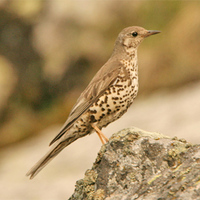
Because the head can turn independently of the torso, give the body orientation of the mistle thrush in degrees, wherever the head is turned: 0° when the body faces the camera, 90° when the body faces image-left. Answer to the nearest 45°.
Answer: approximately 270°
